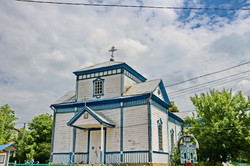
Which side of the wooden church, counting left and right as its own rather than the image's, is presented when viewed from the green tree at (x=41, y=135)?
right

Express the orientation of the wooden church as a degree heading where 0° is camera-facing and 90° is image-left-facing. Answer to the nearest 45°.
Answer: approximately 45°

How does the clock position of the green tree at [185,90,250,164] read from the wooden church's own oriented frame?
The green tree is roughly at 8 o'clock from the wooden church.
